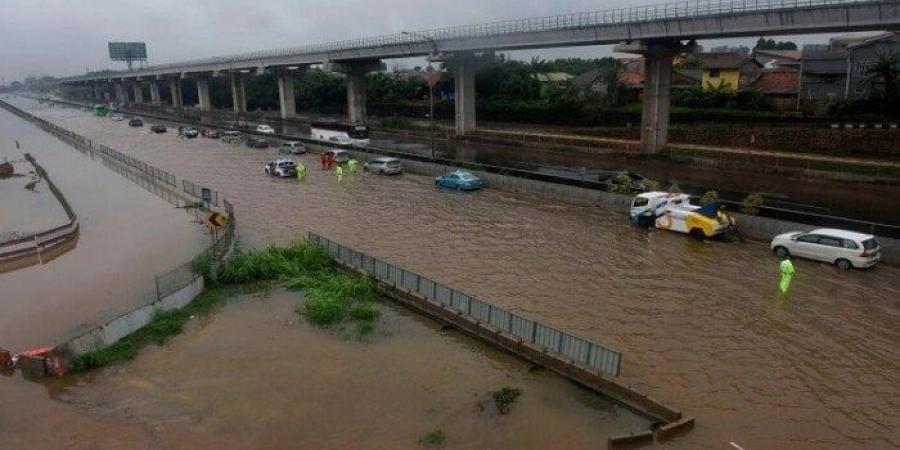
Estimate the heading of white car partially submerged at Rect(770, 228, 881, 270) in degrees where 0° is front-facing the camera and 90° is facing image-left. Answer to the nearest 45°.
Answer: approximately 135°

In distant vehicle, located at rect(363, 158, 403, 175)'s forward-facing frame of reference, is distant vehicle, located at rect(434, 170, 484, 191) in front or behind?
behind

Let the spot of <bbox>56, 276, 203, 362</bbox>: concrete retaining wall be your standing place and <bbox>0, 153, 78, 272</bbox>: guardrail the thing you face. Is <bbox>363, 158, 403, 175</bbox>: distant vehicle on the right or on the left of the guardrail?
right

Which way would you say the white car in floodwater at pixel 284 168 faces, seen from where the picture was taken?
facing away from the viewer and to the left of the viewer

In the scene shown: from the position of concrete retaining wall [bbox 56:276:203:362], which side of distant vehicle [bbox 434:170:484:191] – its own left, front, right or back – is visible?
left

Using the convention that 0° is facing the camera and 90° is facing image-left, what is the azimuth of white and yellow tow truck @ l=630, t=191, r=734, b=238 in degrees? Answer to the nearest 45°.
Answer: approximately 135°
